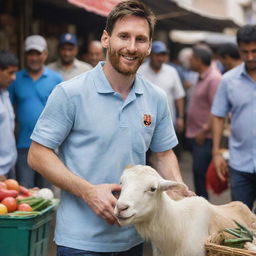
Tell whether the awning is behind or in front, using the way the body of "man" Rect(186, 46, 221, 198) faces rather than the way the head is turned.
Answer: in front

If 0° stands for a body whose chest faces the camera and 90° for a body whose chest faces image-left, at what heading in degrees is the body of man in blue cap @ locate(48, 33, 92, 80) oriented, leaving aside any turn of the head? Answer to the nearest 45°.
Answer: approximately 0°

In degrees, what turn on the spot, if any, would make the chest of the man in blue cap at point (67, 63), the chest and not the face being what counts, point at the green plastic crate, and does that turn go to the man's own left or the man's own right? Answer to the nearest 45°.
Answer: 0° — they already face it

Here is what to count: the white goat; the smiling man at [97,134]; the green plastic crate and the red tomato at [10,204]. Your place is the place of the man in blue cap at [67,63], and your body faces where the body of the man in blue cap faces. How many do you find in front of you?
4

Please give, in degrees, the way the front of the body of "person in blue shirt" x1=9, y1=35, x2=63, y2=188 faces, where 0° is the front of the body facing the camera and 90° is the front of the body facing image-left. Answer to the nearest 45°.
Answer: approximately 0°

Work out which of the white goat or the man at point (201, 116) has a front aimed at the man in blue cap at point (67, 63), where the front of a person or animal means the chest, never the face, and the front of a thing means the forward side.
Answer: the man

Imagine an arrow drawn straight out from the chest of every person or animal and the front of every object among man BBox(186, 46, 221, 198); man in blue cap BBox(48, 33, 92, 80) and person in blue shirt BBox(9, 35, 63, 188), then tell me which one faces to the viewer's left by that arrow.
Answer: the man
